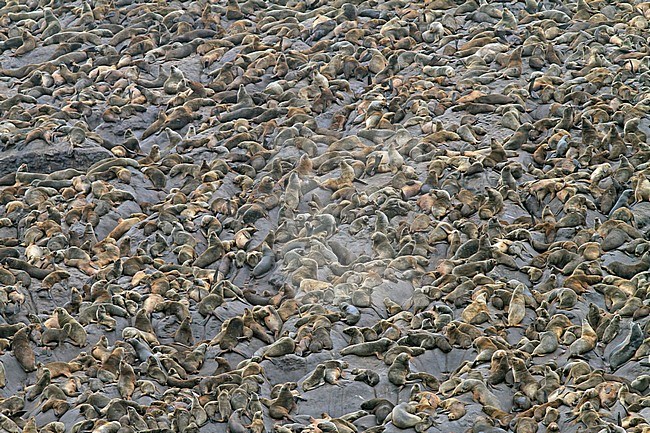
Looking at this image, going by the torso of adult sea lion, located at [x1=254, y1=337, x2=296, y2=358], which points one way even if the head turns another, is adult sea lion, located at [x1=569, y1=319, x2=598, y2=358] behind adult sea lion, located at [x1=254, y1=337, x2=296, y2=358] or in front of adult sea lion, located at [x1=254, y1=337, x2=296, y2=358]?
in front

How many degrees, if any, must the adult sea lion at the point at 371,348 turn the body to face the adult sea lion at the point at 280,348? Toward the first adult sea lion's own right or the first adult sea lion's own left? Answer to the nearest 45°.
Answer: approximately 180°

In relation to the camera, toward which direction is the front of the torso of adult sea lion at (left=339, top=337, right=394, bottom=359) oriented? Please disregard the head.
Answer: to the viewer's right

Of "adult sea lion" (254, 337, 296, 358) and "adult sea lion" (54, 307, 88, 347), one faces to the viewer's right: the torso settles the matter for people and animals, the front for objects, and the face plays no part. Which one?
"adult sea lion" (254, 337, 296, 358)

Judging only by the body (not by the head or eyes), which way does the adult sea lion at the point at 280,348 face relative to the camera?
to the viewer's right

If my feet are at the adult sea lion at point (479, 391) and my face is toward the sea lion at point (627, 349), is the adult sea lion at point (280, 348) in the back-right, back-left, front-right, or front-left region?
back-left

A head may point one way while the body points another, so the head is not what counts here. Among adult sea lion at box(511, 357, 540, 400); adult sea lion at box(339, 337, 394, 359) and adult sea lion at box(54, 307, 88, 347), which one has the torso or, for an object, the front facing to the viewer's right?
adult sea lion at box(339, 337, 394, 359)

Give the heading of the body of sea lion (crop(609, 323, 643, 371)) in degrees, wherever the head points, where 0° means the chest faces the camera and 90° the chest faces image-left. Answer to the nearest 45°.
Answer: approximately 225°

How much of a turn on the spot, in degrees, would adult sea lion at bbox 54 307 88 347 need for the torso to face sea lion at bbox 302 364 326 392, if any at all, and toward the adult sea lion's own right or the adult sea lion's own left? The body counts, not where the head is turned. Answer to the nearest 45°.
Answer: approximately 135° to the adult sea lion's own left

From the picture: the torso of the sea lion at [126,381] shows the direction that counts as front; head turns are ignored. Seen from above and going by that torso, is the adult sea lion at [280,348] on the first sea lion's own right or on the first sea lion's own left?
on the first sea lion's own right

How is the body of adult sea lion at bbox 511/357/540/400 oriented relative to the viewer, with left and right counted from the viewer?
facing away from the viewer and to the left of the viewer

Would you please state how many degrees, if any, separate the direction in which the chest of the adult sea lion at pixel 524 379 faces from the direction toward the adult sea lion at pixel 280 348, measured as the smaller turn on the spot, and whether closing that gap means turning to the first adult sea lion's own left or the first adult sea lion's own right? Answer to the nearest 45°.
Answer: approximately 45° to the first adult sea lion's own left
